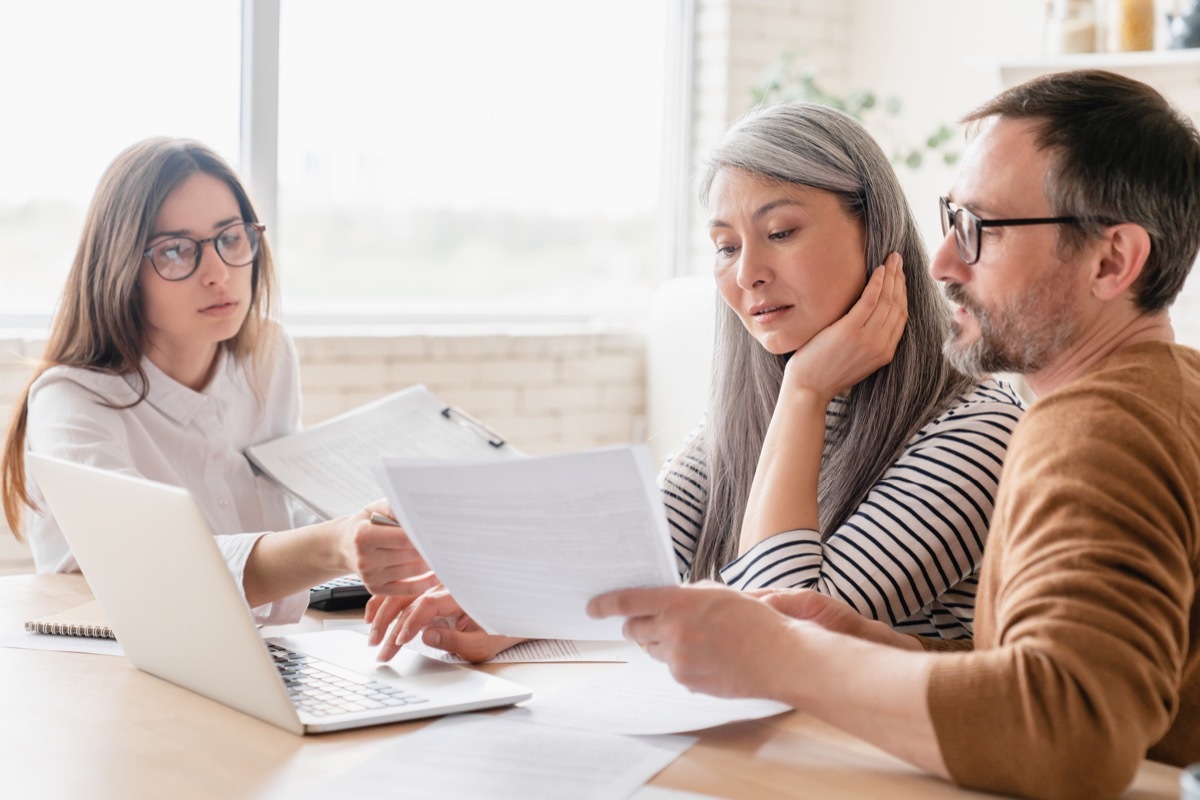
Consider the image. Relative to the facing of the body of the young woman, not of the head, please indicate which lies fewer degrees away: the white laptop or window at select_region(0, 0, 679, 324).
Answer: the white laptop

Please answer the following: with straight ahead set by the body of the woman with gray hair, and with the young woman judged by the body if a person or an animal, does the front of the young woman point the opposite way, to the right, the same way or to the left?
to the left

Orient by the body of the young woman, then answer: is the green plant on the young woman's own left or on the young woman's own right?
on the young woman's own left

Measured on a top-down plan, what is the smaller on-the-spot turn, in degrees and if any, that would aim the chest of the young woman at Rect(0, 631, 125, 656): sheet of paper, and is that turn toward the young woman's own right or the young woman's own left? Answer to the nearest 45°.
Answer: approximately 45° to the young woman's own right

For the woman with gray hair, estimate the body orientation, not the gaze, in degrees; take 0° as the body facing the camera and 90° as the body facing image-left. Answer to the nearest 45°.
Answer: approximately 45°

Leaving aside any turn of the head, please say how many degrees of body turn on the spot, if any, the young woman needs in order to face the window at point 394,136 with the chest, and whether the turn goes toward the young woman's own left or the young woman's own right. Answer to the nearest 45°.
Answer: approximately 135° to the young woman's own left

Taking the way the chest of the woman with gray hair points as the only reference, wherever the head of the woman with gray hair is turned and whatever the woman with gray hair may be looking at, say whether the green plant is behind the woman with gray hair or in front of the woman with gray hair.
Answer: behind

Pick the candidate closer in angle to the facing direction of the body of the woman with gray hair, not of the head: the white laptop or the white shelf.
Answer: the white laptop

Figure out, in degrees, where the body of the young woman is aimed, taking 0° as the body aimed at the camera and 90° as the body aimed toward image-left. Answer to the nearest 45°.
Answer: approximately 315°
